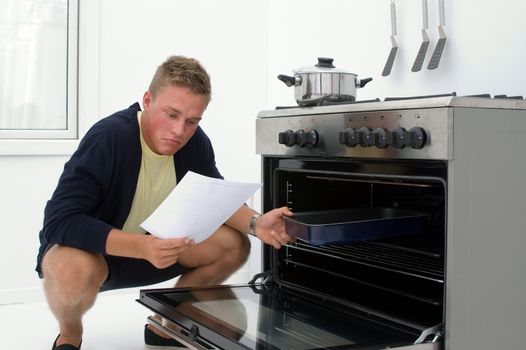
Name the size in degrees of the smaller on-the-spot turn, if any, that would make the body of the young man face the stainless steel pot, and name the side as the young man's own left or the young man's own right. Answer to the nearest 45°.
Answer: approximately 45° to the young man's own left

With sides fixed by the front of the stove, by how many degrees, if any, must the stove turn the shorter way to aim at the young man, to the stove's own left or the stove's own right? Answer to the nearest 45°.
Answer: approximately 45° to the stove's own right

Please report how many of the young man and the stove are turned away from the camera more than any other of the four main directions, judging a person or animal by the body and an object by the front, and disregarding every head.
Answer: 0

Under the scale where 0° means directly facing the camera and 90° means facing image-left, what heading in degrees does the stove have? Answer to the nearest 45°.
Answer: approximately 45°

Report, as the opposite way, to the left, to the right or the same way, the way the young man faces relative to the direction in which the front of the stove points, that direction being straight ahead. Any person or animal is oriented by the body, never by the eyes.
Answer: to the left

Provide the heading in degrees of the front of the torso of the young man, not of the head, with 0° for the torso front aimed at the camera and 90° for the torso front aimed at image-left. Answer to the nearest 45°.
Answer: approximately 315°

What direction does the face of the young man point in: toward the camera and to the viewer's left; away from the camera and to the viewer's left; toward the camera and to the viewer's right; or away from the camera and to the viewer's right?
toward the camera and to the viewer's right
